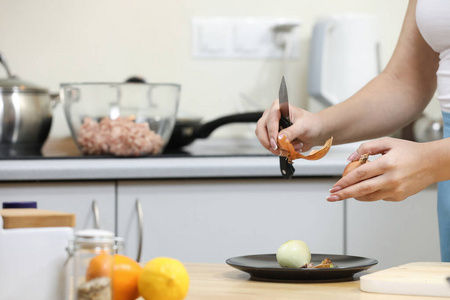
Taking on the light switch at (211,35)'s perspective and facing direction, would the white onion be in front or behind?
in front

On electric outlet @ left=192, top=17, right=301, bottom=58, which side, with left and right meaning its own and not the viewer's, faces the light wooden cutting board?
front

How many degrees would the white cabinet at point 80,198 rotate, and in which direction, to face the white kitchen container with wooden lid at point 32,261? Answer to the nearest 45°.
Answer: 0° — it already faces it

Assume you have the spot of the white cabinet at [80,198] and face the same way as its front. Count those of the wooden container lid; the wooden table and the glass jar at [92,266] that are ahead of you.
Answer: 3

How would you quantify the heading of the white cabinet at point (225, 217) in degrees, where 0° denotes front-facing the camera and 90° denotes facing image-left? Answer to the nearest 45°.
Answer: approximately 0°

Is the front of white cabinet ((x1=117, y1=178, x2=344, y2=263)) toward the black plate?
yes

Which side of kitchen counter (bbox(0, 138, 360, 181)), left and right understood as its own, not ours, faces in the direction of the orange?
front

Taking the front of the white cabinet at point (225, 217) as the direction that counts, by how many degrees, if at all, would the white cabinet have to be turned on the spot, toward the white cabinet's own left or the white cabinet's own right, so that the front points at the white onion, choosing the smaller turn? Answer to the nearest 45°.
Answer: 0° — it already faces it

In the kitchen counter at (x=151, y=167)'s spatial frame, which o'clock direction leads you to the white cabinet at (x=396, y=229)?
The white cabinet is roughly at 9 o'clock from the kitchen counter.

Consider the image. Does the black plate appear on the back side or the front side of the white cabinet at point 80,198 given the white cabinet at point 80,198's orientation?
on the front side

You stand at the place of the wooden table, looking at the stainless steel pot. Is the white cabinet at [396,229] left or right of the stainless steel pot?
right

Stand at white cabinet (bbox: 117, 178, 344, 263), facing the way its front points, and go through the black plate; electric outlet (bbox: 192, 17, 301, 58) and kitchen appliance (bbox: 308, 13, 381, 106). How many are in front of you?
1

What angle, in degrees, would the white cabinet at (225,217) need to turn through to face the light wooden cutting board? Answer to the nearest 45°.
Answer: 0° — it already faces it
